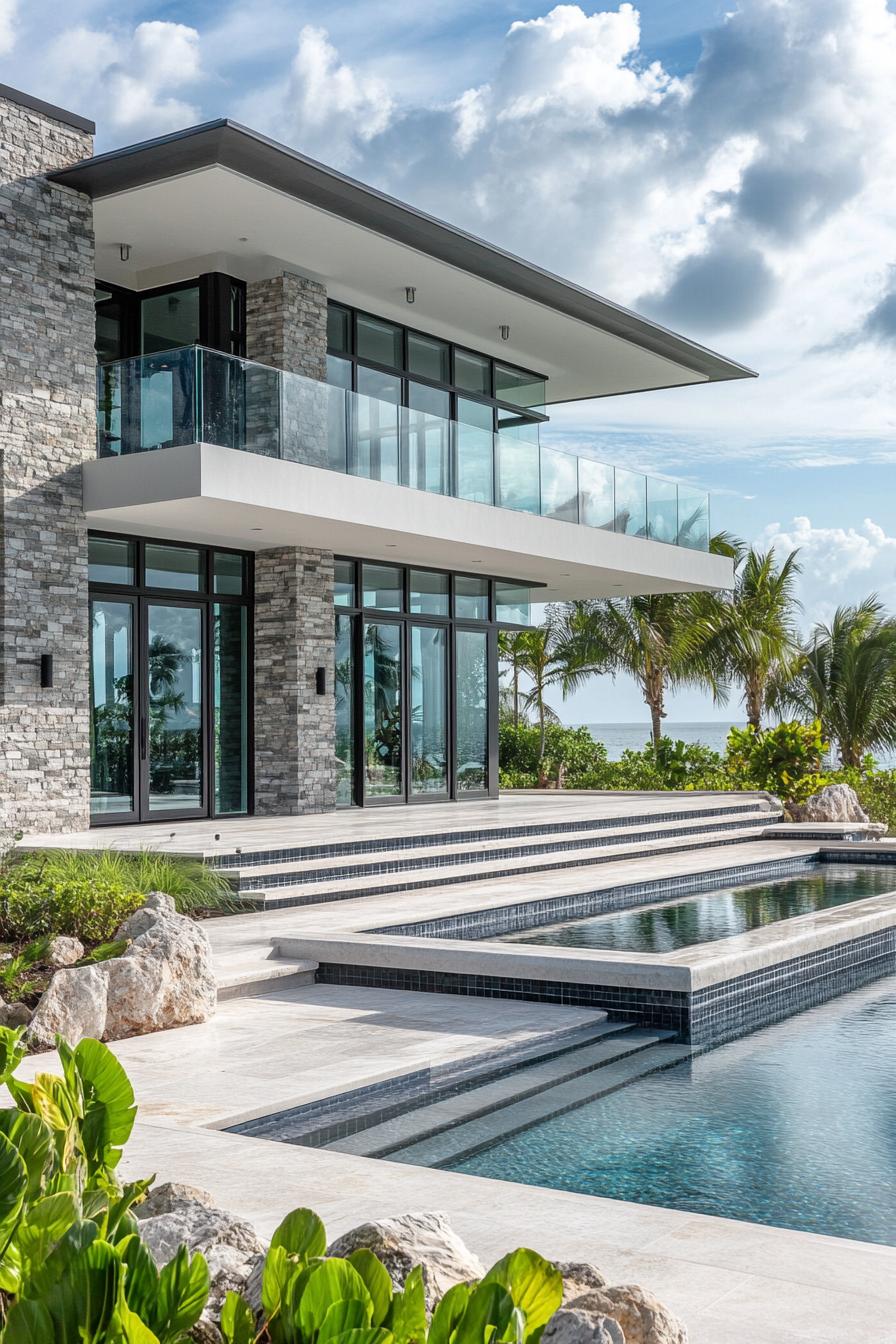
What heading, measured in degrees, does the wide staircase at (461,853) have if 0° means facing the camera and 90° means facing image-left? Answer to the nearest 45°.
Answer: approximately 315°

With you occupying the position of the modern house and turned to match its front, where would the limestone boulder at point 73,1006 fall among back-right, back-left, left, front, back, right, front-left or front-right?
front-right

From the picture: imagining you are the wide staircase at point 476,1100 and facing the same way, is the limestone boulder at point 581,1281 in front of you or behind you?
in front

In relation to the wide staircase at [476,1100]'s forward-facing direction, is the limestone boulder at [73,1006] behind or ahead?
behind

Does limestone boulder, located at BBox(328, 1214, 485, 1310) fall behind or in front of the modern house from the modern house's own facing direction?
in front

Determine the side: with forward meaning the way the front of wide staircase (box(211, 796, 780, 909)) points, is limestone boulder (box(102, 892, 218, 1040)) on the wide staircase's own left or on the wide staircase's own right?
on the wide staircase's own right

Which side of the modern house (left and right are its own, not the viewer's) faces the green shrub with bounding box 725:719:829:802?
left

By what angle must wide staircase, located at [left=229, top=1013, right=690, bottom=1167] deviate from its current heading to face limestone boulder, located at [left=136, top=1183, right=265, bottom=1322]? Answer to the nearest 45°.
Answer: approximately 45° to its right

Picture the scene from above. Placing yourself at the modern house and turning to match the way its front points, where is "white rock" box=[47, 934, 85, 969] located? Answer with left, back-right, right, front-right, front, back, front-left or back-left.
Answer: front-right

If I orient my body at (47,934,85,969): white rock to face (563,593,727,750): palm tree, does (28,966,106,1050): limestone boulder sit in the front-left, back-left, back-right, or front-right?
back-right

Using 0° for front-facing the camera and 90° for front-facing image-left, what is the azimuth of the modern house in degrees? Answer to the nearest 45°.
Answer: approximately 315°

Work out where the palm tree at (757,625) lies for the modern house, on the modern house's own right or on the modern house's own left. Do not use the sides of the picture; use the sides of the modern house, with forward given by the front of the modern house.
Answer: on the modern house's own left

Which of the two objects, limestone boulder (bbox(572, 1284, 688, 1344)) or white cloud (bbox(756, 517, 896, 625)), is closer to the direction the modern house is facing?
the limestone boulder

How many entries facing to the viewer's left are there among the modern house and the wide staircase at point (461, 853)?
0

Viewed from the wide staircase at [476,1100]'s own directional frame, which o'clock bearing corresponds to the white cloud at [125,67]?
The white cloud is roughly at 7 o'clock from the wide staircase.

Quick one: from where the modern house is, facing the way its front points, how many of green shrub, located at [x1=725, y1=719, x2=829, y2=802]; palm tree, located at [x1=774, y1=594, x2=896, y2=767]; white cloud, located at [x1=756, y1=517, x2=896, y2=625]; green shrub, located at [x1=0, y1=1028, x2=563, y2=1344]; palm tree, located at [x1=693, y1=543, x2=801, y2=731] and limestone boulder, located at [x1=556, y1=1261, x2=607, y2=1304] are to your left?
4
